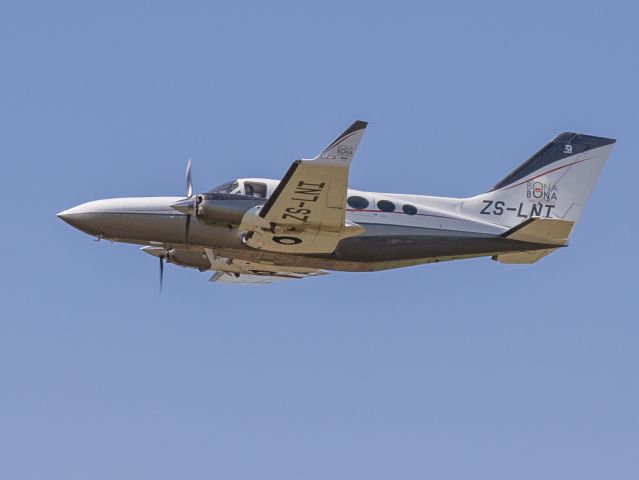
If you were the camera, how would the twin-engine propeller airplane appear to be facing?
facing to the left of the viewer
